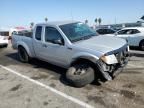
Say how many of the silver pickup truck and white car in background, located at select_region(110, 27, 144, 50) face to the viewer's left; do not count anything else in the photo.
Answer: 1

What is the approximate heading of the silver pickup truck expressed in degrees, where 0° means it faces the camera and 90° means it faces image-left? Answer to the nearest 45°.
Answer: approximately 315°

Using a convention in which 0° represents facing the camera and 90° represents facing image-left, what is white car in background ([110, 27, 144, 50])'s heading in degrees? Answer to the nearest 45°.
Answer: approximately 90°

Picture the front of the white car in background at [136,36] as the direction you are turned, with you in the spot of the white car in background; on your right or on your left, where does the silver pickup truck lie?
on your left
